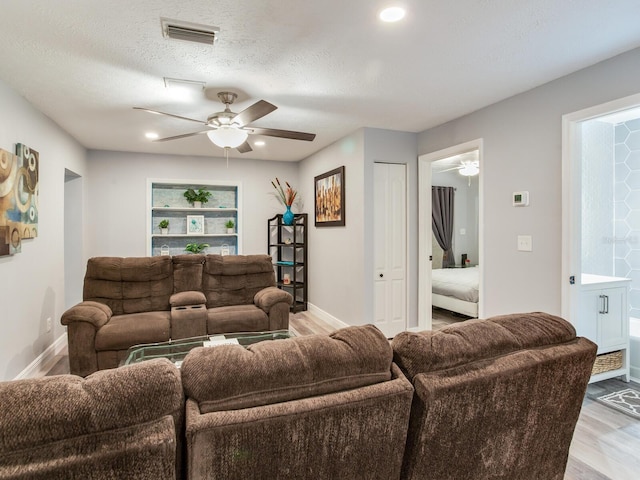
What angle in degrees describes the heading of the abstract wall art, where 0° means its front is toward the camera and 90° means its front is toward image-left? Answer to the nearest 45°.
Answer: approximately 315°

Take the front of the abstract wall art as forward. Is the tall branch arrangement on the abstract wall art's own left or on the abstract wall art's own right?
on the abstract wall art's own left

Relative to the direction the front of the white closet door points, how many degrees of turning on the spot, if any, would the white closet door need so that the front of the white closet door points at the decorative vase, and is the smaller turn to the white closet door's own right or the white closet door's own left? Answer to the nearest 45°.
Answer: approximately 135° to the white closet door's own right

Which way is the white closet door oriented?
toward the camera

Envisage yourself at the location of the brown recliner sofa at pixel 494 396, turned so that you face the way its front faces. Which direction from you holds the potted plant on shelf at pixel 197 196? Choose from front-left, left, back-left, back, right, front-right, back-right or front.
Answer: front

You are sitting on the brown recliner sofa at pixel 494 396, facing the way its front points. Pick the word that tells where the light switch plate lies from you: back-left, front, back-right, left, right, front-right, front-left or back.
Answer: front-right

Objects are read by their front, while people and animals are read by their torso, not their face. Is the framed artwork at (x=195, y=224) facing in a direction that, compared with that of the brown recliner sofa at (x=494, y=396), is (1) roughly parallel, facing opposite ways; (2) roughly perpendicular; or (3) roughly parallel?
roughly parallel, facing opposite ways

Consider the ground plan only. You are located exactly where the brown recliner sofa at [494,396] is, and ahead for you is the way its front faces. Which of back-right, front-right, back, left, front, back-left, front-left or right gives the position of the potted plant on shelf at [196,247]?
front

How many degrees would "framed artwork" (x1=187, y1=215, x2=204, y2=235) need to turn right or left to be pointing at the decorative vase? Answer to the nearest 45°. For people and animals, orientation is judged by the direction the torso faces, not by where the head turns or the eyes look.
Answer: approximately 45° to its left

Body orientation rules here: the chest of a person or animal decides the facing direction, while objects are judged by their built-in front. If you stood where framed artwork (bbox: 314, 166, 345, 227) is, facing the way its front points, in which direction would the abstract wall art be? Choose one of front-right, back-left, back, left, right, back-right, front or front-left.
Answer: front

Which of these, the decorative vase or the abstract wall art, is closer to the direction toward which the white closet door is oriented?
the abstract wall art

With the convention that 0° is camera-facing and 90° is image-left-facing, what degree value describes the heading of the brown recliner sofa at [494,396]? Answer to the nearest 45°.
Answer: approximately 135°

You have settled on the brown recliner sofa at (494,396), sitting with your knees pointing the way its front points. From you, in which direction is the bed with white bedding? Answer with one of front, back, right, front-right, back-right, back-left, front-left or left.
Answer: front-right

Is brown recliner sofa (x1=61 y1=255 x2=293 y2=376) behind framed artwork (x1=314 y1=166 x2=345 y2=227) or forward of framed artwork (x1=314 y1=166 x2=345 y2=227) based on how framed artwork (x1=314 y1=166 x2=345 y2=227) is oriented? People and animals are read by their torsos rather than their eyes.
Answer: forward

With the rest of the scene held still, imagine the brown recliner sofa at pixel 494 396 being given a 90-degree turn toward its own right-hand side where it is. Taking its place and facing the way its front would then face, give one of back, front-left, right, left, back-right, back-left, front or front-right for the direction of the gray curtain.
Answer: front-left

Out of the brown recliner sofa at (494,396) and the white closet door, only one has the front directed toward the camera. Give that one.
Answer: the white closet door

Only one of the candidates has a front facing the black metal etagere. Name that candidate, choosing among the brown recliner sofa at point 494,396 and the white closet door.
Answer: the brown recliner sofa

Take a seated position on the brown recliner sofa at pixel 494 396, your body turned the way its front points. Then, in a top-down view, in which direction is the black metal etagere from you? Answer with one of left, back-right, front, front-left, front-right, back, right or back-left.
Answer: front

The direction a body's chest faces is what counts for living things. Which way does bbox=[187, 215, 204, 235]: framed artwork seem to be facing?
toward the camera

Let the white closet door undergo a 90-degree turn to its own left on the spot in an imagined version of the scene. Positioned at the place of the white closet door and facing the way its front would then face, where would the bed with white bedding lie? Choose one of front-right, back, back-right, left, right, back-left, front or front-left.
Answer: front-left

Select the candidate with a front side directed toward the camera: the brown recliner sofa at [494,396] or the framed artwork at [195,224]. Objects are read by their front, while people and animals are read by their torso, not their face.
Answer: the framed artwork

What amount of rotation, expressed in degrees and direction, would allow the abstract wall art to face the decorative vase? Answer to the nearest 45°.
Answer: approximately 45° to its left
